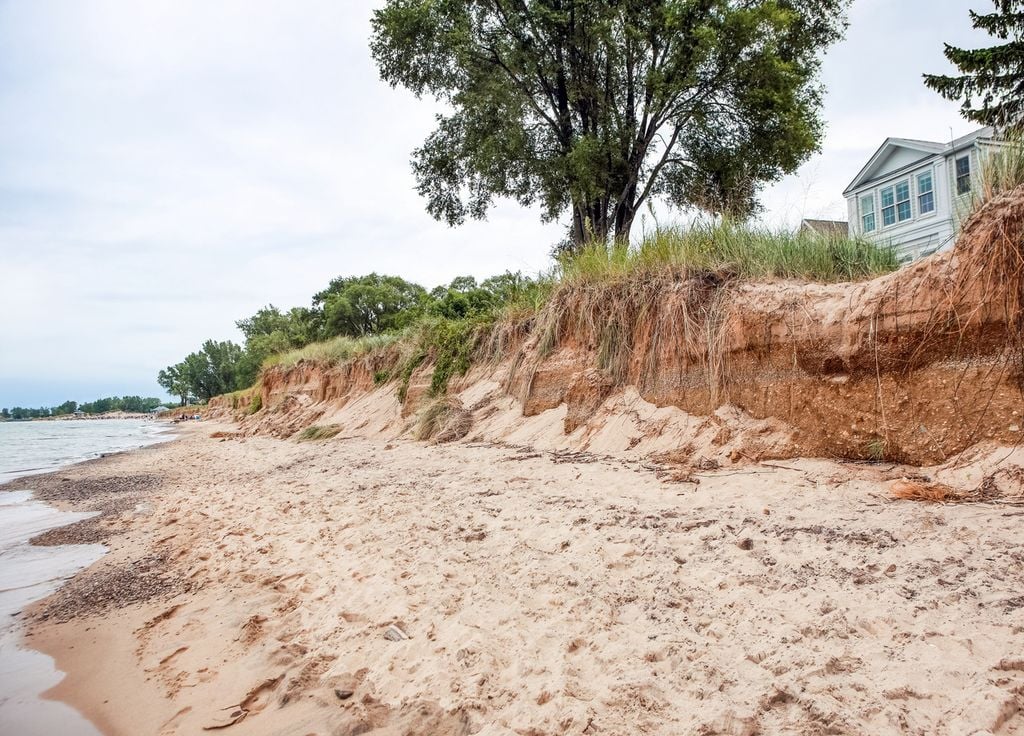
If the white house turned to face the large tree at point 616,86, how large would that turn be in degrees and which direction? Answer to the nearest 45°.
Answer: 0° — it already faces it

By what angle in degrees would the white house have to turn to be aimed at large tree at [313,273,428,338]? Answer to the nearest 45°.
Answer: approximately 45° to its right

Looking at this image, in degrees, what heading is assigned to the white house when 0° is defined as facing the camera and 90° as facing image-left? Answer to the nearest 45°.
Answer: approximately 45°

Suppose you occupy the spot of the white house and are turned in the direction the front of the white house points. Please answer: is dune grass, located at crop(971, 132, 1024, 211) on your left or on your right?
on your left
